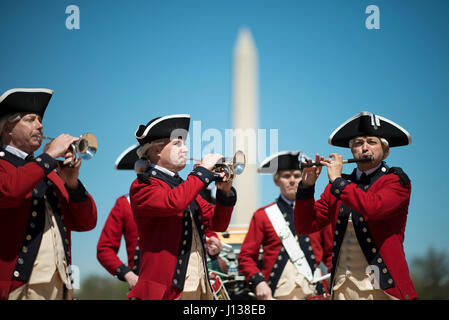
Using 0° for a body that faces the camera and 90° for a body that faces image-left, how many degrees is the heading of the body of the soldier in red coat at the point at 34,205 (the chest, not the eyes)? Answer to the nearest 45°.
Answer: approximately 315°

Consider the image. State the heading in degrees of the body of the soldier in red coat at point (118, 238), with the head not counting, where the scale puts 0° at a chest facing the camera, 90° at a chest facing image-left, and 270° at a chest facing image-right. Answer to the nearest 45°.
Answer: approximately 315°

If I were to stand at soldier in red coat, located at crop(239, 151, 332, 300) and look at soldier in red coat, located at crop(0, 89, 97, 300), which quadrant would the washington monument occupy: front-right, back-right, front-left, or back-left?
back-right

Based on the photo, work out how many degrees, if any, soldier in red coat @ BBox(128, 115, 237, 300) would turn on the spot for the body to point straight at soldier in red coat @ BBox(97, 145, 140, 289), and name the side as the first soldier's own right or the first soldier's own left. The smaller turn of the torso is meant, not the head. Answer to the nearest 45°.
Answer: approximately 135° to the first soldier's own left

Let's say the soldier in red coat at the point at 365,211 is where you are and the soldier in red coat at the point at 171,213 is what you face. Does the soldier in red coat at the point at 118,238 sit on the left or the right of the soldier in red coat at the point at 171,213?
right

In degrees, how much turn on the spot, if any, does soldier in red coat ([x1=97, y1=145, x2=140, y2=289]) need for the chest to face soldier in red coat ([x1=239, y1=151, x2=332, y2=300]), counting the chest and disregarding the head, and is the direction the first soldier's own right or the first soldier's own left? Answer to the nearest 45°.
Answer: approximately 45° to the first soldier's own left

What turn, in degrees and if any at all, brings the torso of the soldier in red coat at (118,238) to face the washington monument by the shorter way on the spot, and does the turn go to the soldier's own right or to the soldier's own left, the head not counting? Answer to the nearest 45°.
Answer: approximately 135° to the soldier's own left
